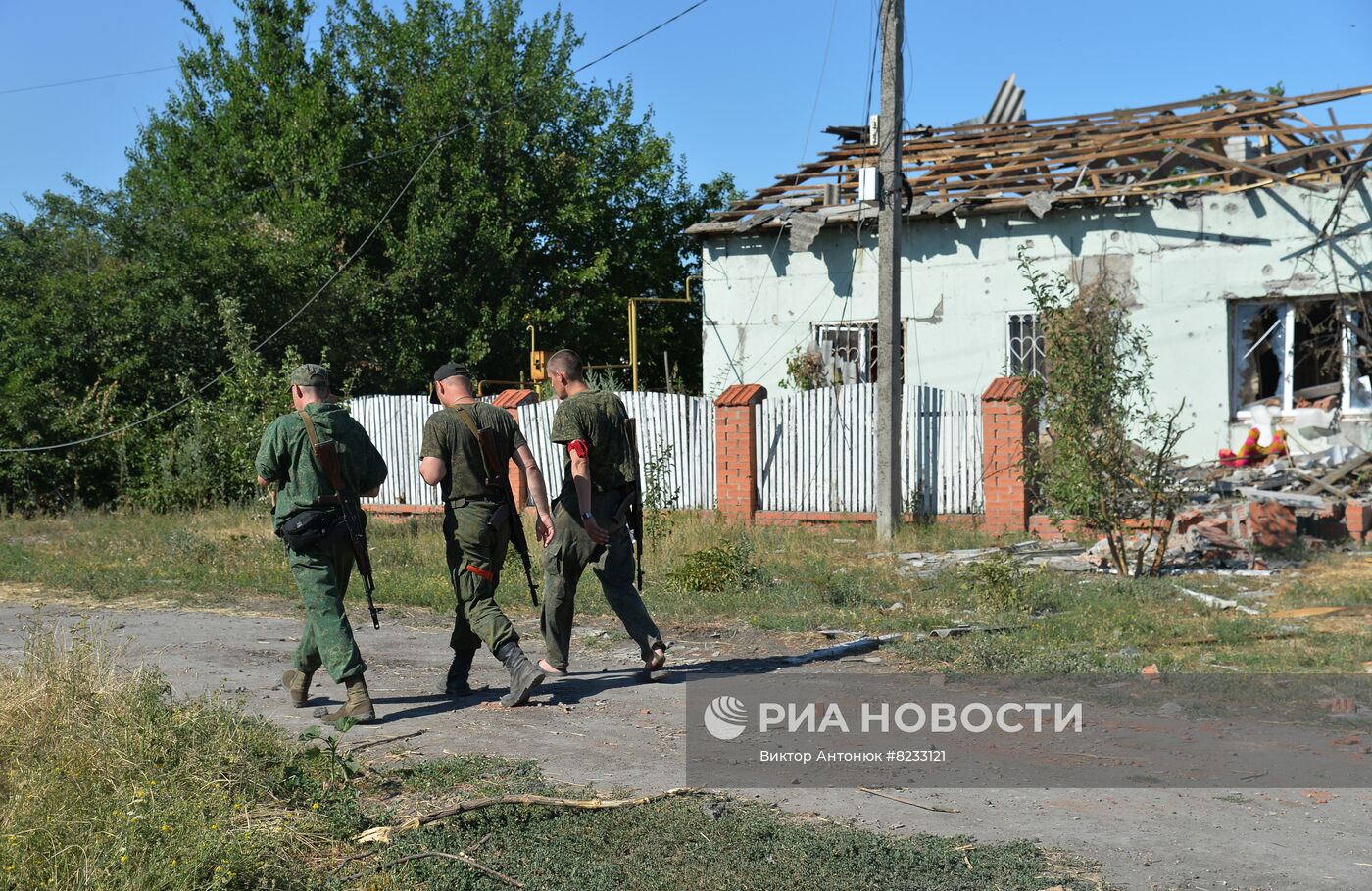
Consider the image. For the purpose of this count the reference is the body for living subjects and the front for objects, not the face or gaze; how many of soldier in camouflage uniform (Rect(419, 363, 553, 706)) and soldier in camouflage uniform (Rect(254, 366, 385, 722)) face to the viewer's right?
0

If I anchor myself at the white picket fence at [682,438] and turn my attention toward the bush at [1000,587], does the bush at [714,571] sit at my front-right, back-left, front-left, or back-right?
front-right

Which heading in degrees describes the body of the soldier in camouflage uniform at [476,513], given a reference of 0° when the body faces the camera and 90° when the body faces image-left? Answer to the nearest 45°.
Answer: approximately 135°

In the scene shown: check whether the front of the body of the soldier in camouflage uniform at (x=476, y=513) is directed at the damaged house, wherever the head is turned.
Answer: no

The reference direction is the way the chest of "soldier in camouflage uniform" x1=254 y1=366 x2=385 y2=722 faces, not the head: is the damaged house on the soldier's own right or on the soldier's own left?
on the soldier's own right

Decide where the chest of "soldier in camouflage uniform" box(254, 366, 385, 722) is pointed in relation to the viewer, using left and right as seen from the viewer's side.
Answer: facing away from the viewer and to the left of the viewer

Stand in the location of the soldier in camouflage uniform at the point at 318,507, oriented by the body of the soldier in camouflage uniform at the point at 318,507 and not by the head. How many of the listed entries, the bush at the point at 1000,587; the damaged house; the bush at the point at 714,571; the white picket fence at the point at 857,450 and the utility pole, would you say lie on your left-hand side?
0

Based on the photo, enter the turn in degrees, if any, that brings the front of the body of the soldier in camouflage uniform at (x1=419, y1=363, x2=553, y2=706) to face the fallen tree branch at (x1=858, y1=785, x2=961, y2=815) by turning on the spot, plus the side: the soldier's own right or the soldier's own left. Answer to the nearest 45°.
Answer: approximately 180°

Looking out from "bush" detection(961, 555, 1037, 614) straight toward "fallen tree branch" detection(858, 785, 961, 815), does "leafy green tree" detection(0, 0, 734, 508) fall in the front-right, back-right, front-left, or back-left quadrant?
back-right

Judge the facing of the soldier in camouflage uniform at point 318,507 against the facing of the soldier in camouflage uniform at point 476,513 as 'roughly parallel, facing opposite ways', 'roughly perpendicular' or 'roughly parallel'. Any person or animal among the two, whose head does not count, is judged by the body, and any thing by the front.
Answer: roughly parallel

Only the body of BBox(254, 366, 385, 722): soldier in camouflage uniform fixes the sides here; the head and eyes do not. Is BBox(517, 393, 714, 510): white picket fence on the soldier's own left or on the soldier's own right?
on the soldier's own right

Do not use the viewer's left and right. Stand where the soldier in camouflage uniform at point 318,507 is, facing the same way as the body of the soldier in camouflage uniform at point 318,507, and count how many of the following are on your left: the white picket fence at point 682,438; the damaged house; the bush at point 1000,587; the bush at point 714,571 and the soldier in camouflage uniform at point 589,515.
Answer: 0

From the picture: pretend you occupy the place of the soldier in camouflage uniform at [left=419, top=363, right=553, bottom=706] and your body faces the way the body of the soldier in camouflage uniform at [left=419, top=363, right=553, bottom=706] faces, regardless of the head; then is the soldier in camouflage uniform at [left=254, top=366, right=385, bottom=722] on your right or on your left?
on your left

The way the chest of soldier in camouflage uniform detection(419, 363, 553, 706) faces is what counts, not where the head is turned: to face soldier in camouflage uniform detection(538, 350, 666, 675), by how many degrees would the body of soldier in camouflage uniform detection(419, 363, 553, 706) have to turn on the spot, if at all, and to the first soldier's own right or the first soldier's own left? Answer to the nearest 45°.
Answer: approximately 90° to the first soldier's own right
